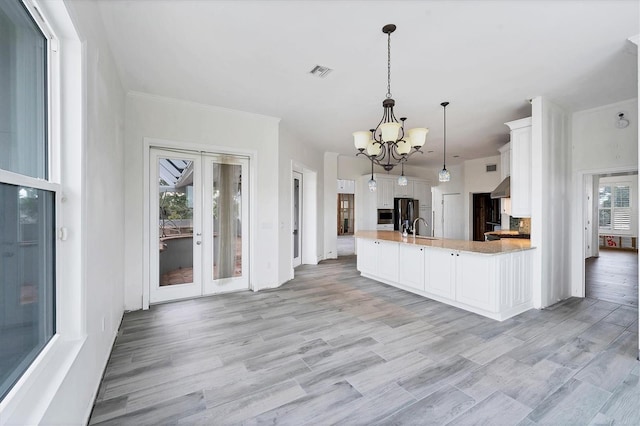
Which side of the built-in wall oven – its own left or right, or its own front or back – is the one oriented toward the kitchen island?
front

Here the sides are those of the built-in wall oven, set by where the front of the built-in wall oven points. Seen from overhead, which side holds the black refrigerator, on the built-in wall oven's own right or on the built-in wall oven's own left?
on the built-in wall oven's own left

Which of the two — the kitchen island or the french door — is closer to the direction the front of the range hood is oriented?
the french door

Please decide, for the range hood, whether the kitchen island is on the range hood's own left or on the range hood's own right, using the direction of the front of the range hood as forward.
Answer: on the range hood's own left

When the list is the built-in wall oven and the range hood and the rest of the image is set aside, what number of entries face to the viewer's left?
1

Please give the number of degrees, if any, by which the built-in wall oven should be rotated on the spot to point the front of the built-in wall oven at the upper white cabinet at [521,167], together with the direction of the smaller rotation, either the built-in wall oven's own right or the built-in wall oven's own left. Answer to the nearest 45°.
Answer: approximately 45° to the built-in wall oven's own left

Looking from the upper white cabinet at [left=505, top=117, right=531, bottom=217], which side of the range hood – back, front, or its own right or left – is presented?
left

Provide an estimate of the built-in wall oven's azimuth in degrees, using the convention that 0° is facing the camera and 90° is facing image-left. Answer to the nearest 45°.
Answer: approximately 0°

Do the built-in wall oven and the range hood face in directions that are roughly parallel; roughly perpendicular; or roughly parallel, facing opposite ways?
roughly perpendicular

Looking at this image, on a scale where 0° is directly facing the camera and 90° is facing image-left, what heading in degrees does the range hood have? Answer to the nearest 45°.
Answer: approximately 90°

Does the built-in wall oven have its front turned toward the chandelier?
yes

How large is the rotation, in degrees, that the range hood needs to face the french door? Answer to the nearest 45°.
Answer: approximately 45° to its left
